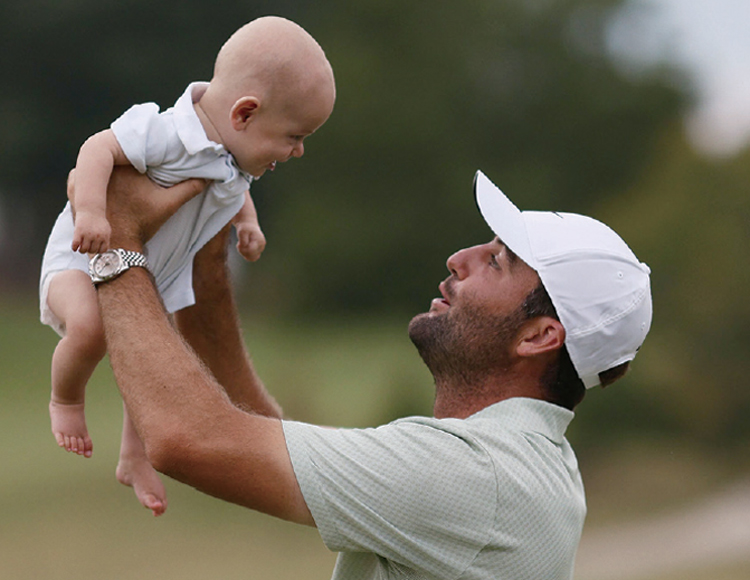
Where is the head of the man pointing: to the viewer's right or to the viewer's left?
to the viewer's left

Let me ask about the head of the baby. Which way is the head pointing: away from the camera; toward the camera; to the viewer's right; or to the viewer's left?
to the viewer's right

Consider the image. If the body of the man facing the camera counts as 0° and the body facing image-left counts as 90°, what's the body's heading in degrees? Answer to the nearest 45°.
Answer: approximately 90°
